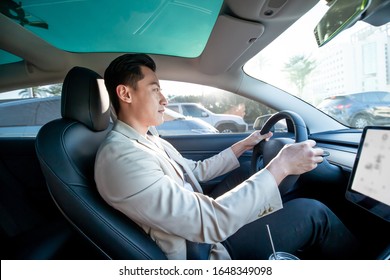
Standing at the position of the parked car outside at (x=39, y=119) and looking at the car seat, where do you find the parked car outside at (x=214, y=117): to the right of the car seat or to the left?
left

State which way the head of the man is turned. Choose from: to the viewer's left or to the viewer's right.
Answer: to the viewer's right

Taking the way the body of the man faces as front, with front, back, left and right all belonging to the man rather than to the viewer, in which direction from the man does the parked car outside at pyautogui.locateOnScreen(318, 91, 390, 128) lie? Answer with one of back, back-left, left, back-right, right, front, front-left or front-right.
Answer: front-left

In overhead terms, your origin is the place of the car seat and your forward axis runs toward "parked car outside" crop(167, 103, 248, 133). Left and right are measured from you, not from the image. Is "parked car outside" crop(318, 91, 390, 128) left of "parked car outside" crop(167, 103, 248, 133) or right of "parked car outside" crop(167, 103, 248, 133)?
right

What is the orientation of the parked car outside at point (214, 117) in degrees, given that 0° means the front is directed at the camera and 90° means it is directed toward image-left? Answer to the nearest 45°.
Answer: approximately 270°

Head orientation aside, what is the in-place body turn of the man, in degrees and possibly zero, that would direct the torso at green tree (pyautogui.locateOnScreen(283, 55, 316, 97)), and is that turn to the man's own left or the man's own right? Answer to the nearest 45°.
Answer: approximately 90° to the man's own left

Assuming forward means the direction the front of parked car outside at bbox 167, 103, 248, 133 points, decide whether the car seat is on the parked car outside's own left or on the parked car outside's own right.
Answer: on the parked car outside's own right

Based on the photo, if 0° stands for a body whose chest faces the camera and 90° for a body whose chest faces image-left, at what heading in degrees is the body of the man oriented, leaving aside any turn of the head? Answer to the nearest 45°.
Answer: approximately 270°

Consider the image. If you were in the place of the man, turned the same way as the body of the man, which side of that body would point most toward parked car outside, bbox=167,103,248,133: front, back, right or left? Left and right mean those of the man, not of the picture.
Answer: left
